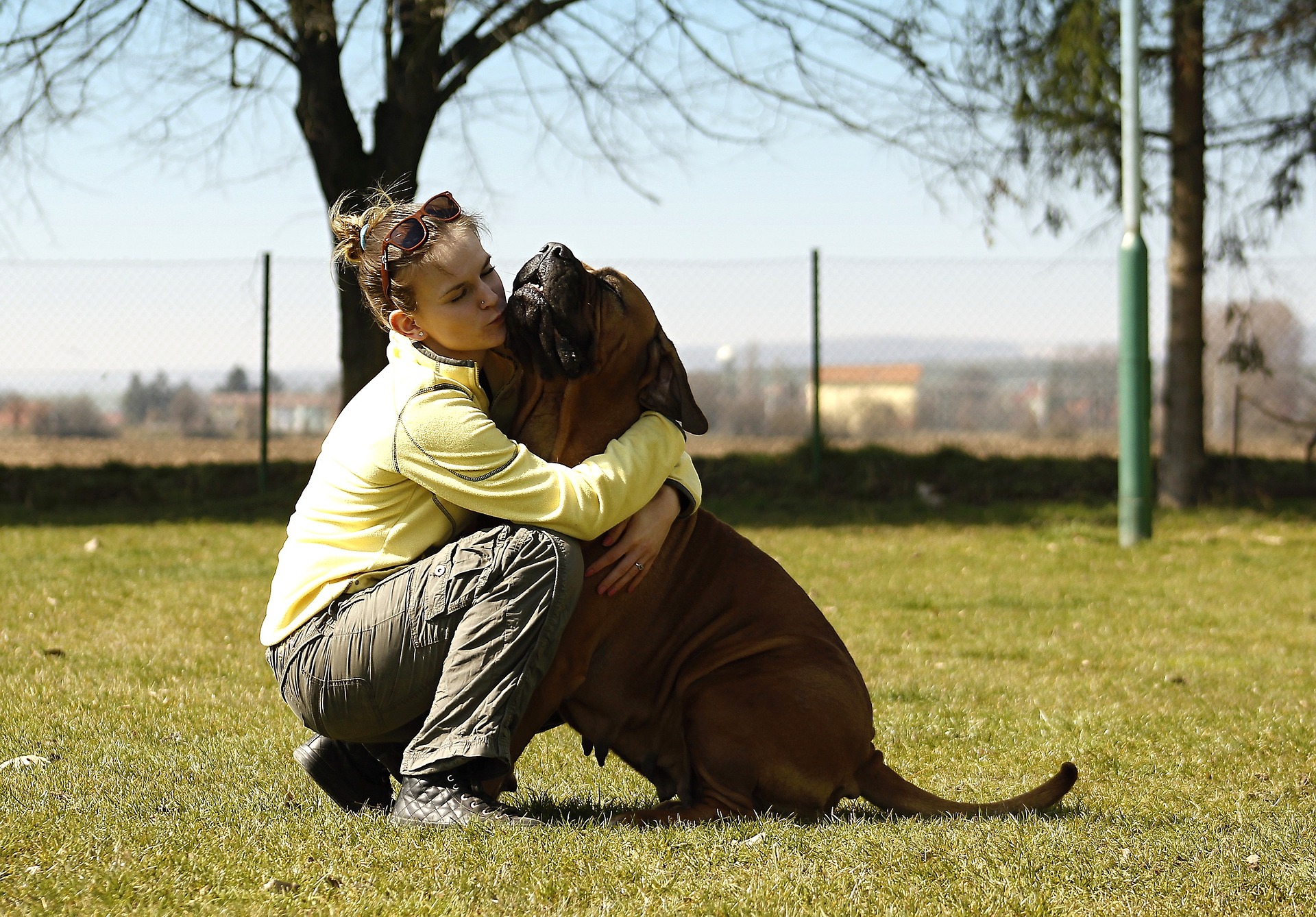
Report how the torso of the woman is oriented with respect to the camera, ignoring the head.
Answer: to the viewer's right

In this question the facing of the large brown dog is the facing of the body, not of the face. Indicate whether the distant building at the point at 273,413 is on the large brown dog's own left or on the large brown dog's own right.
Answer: on the large brown dog's own right

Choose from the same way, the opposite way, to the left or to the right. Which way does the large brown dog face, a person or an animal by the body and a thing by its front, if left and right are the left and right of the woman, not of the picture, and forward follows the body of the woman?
the opposite way

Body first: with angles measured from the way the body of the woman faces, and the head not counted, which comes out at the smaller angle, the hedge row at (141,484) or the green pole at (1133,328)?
the green pole

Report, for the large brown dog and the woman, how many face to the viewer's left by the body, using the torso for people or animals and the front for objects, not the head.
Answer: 1

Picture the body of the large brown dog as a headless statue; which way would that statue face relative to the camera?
to the viewer's left

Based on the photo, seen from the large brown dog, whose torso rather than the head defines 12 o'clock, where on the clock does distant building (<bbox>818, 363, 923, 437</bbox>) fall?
The distant building is roughly at 3 o'clock from the large brown dog.

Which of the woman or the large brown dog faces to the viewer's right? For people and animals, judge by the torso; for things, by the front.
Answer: the woman
